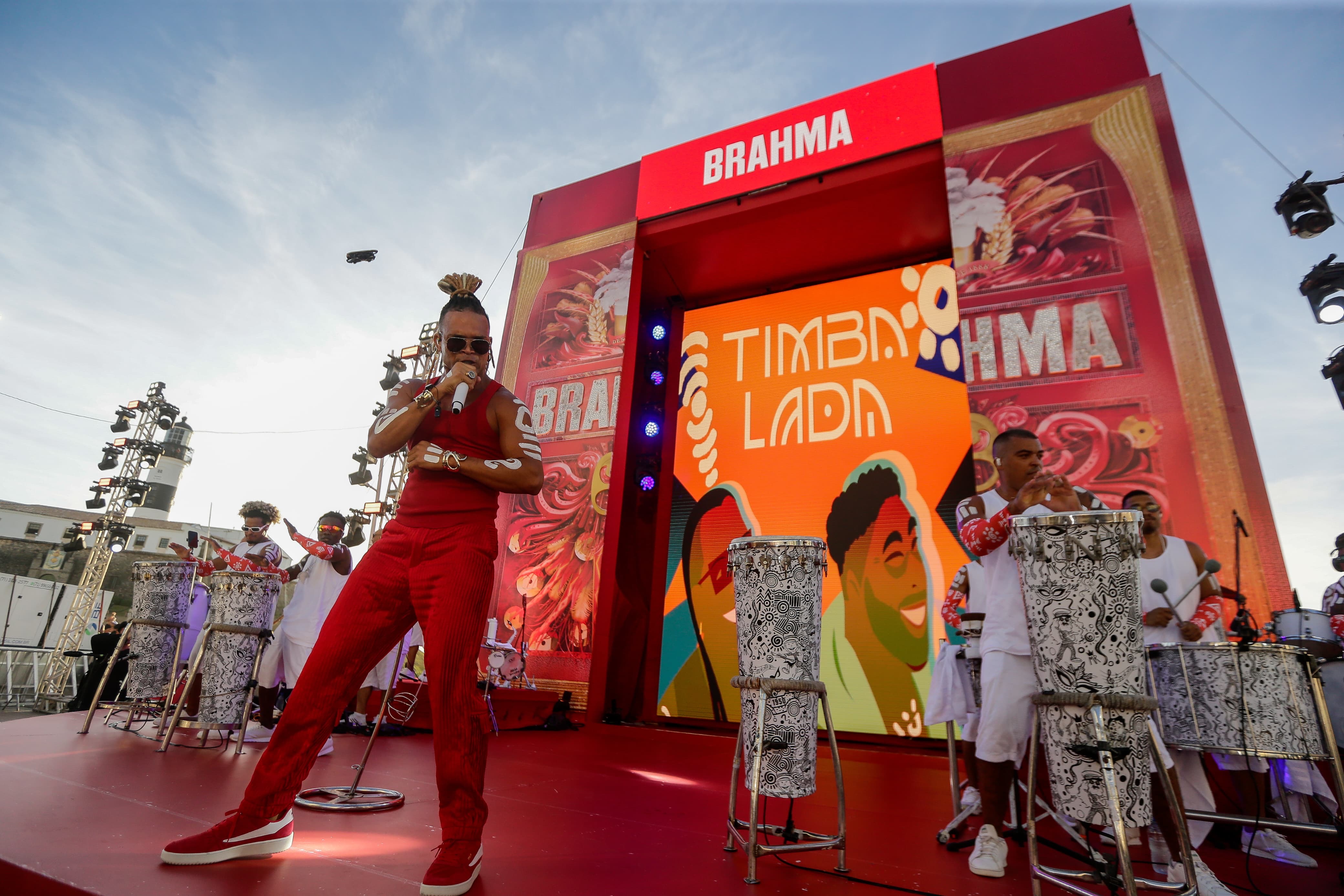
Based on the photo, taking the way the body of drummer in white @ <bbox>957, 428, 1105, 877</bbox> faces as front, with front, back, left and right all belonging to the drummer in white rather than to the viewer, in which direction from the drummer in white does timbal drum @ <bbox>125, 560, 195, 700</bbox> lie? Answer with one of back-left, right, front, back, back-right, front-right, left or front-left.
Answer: back-right

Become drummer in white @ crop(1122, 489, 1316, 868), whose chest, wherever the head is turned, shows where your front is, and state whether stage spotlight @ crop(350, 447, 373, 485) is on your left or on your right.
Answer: on your right

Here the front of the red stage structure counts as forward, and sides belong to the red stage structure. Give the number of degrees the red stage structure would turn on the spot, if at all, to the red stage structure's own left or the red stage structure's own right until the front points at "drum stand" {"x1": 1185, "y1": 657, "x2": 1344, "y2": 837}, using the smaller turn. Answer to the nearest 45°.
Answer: approximately 45° to the red stage structure's own left

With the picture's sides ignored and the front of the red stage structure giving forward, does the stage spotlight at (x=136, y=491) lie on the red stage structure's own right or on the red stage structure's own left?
on the red stage structure's own right

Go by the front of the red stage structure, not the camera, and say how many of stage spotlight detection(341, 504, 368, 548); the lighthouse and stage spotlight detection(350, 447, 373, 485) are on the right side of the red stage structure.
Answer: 3

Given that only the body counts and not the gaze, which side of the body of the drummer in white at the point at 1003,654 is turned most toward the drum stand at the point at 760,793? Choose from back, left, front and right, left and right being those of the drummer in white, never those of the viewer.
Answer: right

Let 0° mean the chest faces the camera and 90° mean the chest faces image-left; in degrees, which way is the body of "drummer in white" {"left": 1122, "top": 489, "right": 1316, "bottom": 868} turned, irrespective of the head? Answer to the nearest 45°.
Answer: approximately 0°

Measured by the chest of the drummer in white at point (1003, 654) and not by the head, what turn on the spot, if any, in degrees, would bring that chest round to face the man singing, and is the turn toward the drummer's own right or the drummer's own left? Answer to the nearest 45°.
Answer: approximately 90° to the drummer's own right

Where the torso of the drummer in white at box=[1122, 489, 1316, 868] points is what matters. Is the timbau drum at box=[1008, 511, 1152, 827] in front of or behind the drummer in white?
in front
